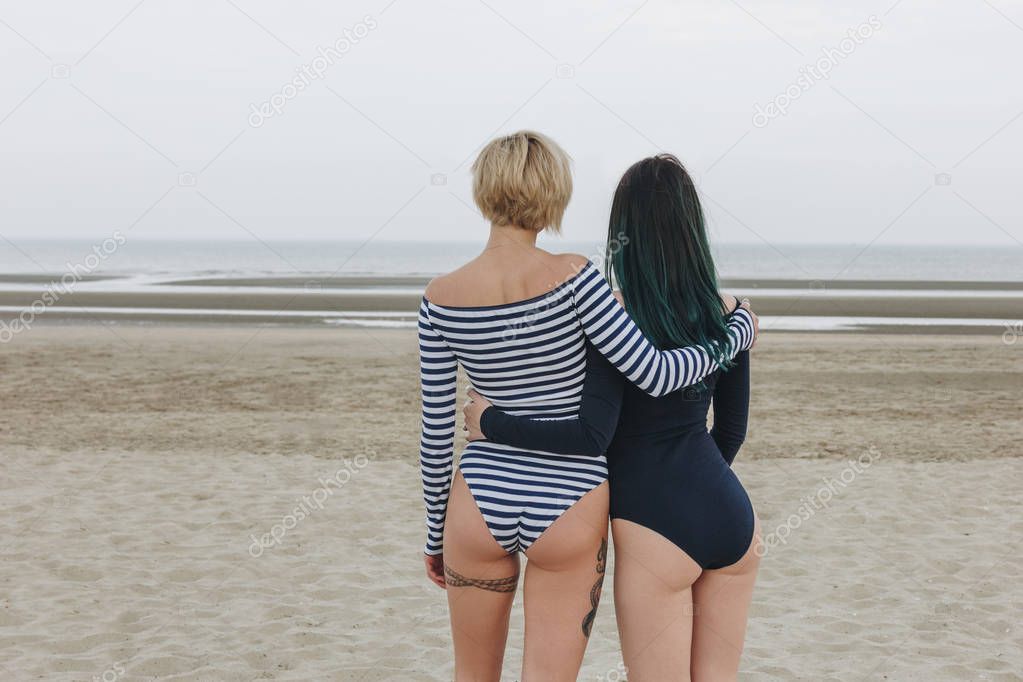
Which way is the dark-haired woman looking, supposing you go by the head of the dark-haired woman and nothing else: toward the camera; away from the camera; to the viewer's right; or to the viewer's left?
away from the camera

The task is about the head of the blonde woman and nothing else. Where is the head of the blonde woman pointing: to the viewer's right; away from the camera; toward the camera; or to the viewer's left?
away from the camera

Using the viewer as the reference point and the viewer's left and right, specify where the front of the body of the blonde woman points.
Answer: facing away from the viewer
